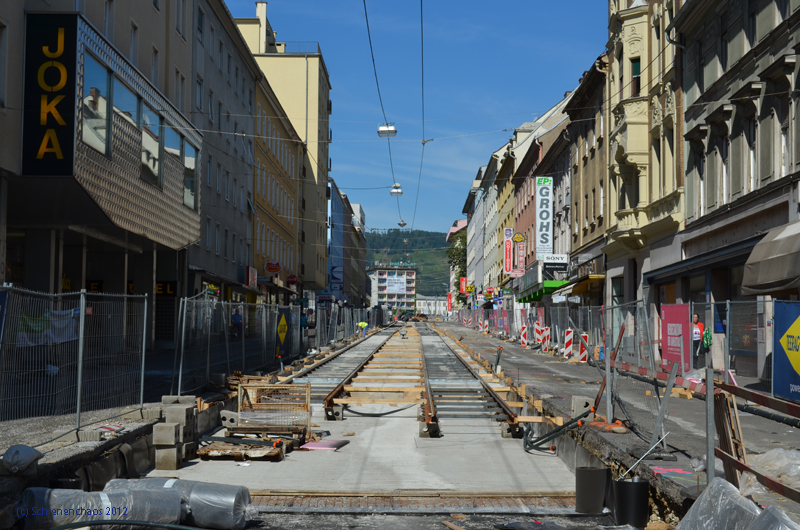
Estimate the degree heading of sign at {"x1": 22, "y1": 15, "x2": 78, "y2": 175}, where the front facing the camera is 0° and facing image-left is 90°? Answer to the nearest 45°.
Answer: approximately 0°

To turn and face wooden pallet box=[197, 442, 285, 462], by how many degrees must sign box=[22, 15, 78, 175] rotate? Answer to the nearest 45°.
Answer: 0° — it already faces it

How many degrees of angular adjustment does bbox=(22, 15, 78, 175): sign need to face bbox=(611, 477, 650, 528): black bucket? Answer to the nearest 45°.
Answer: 0° — it already faces it

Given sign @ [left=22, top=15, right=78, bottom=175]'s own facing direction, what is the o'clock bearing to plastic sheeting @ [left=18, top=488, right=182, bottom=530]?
The plastic sheeting is roughly at 12 o'clock from the sign.

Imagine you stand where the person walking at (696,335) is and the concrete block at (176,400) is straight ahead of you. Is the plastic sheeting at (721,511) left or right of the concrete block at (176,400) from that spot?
left

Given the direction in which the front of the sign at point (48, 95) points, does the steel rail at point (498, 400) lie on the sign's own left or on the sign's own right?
on the sign's own left

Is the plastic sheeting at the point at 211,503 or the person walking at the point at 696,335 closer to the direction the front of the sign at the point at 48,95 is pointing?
the plastic sheeting

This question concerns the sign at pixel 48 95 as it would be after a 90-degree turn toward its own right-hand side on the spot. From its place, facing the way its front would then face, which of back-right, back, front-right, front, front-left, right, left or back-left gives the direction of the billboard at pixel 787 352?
back-left

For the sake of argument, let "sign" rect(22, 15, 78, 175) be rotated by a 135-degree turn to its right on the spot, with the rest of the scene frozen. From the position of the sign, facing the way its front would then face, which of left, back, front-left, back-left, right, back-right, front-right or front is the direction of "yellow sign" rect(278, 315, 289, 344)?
right

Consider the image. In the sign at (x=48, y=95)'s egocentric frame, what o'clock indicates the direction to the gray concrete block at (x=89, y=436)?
The gray concrete block is roughly at 12 o'clock from the sign.

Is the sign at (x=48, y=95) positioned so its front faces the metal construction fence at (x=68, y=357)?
yes
